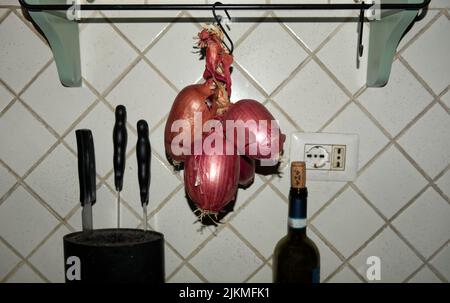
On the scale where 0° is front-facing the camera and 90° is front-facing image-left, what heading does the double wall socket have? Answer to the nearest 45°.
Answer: approximately 0°
